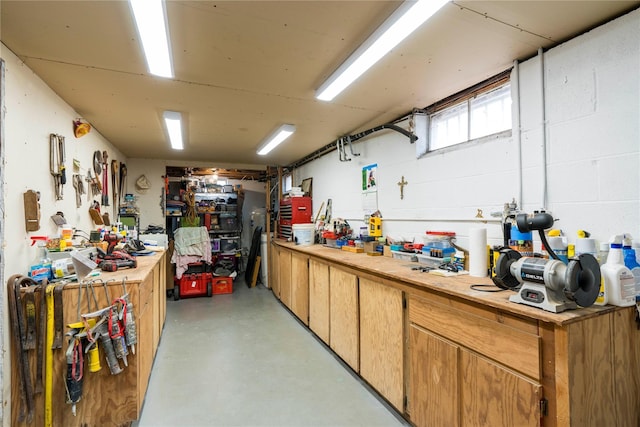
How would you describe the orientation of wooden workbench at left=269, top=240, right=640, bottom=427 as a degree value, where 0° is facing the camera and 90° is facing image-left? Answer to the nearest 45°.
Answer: approximately 45°

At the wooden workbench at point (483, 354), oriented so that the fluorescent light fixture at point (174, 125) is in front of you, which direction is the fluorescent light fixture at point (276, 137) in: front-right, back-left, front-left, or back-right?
front-right

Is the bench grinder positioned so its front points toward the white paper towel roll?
no

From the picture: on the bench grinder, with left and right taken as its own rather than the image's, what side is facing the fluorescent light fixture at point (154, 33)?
front

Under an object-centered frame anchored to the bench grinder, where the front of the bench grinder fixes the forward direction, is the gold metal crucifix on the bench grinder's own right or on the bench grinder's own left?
on the bench grinder's own right

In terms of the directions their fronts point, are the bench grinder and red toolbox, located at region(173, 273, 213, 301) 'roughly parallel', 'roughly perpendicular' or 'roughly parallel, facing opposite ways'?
roughly perpendicular

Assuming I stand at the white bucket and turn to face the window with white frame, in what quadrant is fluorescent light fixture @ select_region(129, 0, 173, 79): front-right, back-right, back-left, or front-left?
front-right

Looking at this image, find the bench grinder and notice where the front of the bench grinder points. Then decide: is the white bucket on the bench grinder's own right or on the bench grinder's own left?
on the bench grinder's own right

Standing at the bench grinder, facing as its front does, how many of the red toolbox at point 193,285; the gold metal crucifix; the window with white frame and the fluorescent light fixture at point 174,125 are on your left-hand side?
0

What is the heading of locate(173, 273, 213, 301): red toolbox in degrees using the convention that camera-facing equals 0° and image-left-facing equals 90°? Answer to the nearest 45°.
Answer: approximately 0°

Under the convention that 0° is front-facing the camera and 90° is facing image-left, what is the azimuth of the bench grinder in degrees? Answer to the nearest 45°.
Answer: approximately 45°

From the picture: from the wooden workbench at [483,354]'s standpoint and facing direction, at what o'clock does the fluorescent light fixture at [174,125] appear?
The fluorescent light fixture is roughly at 2 o'clock from the wooden workbench.

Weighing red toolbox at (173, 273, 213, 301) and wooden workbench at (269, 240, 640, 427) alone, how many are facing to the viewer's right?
0

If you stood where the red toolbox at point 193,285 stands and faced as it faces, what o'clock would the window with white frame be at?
The window with white frame is roughly at 11 o'clock from the red toolbox.

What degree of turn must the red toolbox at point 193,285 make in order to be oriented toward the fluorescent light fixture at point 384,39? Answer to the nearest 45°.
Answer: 0° — it already faces it
